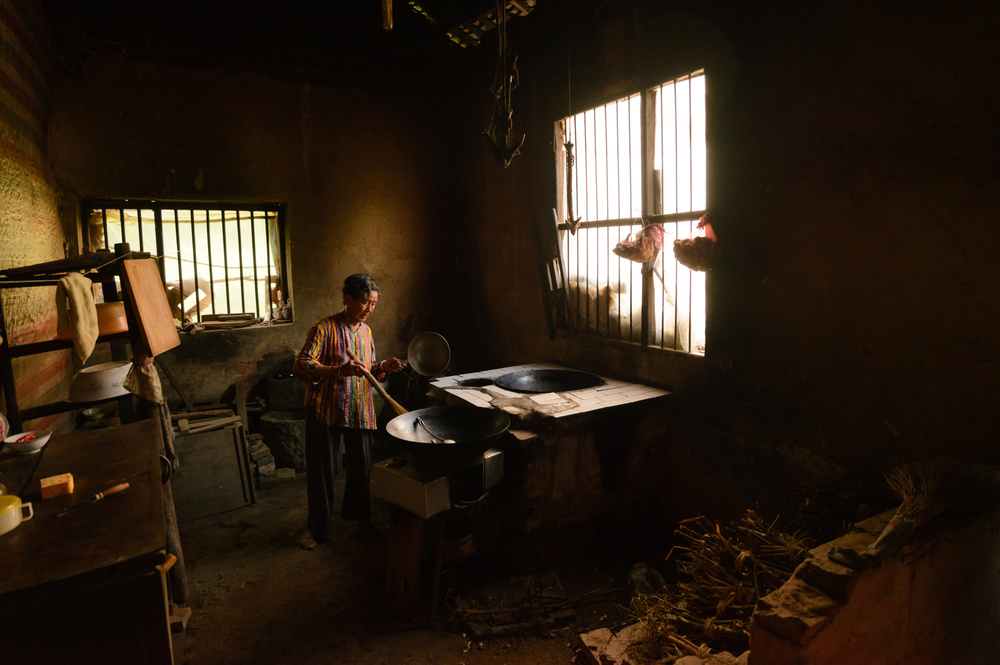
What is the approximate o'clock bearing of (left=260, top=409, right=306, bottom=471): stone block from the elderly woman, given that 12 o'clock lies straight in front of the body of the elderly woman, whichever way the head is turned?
The stone block is roughly at 7 o'clock from the elderly woman.

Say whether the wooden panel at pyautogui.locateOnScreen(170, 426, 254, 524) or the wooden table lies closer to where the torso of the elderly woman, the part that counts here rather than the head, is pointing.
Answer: the wooden table

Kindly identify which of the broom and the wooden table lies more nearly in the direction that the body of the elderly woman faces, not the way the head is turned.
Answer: the broom

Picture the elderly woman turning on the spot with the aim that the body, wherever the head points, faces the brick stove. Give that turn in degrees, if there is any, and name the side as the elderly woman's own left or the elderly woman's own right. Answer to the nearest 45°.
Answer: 0° — they already face it

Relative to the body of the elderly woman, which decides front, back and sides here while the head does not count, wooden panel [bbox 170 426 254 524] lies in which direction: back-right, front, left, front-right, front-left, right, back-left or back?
back

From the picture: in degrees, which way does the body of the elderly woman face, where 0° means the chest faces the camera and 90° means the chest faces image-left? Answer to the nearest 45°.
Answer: approximately 315°

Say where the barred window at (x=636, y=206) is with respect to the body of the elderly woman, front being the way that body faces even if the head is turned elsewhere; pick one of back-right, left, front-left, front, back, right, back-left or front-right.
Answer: front-left

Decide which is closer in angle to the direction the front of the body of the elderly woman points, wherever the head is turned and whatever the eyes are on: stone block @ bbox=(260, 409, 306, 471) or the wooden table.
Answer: the wooden table

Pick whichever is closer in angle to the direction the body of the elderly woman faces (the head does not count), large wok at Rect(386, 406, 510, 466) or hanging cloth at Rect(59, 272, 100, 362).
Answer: the large wok
